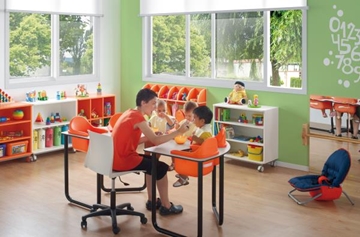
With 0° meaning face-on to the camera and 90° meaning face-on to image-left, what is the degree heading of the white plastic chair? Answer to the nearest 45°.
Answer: approximately 225°

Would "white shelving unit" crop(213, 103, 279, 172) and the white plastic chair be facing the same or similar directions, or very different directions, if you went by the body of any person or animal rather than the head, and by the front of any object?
very different directions

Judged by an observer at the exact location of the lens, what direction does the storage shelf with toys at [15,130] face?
facing the viewer and to the right of the viewer

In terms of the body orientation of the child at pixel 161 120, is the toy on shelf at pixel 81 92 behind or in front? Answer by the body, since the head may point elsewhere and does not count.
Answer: behind

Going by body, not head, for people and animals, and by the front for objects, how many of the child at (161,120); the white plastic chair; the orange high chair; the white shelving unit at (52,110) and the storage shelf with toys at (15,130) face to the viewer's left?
1

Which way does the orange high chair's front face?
to the viewer's left

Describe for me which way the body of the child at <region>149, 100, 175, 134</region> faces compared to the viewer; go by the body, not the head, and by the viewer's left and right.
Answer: facing the viewer

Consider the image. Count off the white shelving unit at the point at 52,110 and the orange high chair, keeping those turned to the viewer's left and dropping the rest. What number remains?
1

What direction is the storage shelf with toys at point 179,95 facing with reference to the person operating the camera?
facing the viewer and to the left of the viewer

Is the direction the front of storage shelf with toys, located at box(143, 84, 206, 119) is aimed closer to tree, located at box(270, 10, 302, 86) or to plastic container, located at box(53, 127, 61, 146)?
the plastic container

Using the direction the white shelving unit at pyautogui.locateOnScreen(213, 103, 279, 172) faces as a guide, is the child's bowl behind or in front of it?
in front
